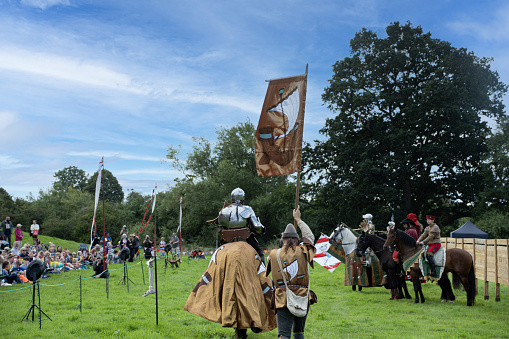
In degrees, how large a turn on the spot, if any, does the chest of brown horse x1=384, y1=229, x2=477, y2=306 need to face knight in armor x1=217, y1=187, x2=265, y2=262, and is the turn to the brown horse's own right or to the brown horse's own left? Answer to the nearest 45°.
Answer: approximately 45° to the brown horse's own left

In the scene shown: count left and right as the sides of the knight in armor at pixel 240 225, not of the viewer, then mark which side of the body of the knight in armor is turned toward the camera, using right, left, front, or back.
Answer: back

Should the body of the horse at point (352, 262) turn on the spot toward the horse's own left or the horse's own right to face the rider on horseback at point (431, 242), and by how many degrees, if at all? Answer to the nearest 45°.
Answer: approximately 135° to the horse's own left

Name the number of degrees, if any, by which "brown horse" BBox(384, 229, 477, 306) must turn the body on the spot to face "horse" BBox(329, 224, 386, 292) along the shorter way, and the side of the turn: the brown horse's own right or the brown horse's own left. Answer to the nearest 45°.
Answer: approximately 45° to the brown horse's own right

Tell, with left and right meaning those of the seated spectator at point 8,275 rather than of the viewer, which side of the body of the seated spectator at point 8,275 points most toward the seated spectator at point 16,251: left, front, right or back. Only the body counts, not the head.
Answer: left

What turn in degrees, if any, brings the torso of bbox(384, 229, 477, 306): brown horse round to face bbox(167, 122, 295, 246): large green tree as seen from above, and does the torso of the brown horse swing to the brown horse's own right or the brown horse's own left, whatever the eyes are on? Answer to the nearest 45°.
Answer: approximately 45° to the brown horse's own right

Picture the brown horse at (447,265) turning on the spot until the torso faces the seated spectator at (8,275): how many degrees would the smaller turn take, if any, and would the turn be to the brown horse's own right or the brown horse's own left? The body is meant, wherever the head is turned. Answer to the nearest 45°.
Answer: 0° — it already faces them

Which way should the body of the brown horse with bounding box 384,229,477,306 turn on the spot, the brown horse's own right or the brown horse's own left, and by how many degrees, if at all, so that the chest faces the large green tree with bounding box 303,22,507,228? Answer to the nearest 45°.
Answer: approximately 90° to the brown horse's own right

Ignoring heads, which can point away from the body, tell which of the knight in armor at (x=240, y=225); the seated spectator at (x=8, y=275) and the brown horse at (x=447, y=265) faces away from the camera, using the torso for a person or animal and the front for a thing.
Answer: the knight in armor

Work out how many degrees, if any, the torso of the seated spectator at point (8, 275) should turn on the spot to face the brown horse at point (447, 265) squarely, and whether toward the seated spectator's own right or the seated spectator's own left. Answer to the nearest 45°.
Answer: approximately 45° to the seated spectator's own right

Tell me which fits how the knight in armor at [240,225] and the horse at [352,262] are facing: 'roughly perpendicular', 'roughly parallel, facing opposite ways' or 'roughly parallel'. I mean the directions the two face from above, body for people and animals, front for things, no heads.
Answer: roughly perpendicular

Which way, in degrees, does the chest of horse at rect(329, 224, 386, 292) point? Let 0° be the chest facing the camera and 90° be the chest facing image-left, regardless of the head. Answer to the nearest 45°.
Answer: approximately 90°

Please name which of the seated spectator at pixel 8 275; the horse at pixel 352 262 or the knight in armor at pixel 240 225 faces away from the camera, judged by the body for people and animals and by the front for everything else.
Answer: the knight in armor

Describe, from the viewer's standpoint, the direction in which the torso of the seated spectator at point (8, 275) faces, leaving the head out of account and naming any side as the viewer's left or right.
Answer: facing to the right of the viewer

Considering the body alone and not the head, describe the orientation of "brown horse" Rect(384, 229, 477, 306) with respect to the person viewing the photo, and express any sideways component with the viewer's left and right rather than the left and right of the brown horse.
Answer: facing to the left of the viewer
